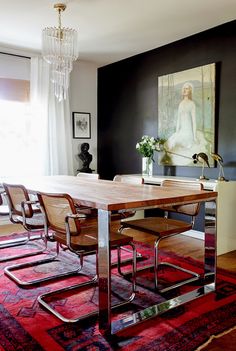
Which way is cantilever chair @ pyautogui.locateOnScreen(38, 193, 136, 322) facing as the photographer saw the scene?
facing away from the viewer and to the right of the viewer

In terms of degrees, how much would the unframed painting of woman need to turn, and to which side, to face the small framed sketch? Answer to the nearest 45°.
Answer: approximately 90° to its right

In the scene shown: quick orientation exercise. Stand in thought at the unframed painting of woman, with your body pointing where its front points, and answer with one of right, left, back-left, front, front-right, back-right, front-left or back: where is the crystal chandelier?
front

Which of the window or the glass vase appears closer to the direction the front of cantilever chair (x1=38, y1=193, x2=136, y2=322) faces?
the glass vase

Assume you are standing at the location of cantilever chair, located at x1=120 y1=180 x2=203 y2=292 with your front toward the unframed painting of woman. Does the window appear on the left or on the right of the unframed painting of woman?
left

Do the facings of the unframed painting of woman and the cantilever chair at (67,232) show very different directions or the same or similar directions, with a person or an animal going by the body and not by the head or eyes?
very different directions

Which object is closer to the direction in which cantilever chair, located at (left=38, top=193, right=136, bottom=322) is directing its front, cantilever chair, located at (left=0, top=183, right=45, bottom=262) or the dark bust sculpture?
the dark bust sculpture

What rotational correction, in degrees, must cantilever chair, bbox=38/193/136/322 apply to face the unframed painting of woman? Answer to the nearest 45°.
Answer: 0° — it already faces it

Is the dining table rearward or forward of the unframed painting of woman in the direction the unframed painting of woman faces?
forward

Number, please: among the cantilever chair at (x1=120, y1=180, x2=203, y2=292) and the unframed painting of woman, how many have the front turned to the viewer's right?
0

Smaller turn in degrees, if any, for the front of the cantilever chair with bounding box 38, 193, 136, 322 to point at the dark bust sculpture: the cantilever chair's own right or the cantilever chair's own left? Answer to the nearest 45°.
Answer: approximately 45° to the cantilever chair's own left
